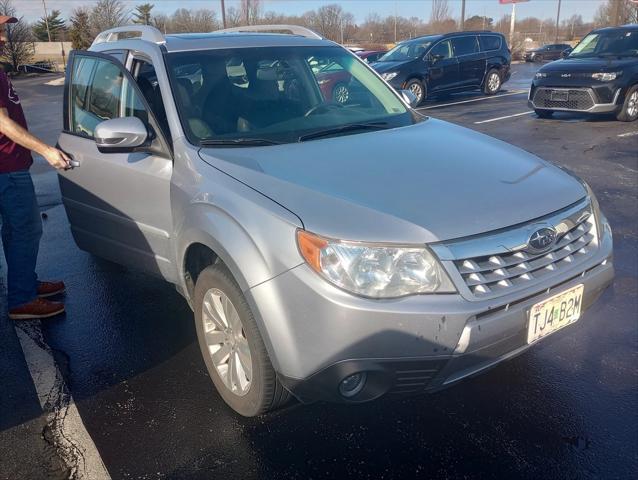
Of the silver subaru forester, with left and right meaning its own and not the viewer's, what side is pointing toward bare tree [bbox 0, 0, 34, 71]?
back

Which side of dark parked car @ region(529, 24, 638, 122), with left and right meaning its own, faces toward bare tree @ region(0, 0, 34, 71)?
right

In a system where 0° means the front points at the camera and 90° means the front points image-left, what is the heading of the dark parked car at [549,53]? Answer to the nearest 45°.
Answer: approximately 45°

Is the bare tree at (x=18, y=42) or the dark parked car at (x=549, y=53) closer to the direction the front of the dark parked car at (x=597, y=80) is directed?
the bare tree

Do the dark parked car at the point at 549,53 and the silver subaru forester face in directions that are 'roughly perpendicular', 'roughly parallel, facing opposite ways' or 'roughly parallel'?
roughly perpendicular

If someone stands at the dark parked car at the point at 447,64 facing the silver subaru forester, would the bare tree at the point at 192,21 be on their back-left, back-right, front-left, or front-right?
back-right

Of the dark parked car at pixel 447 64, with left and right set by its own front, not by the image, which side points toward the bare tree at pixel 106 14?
right

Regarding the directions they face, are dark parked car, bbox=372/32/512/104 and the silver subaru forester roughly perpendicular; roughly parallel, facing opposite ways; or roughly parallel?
roughly perpendicular
